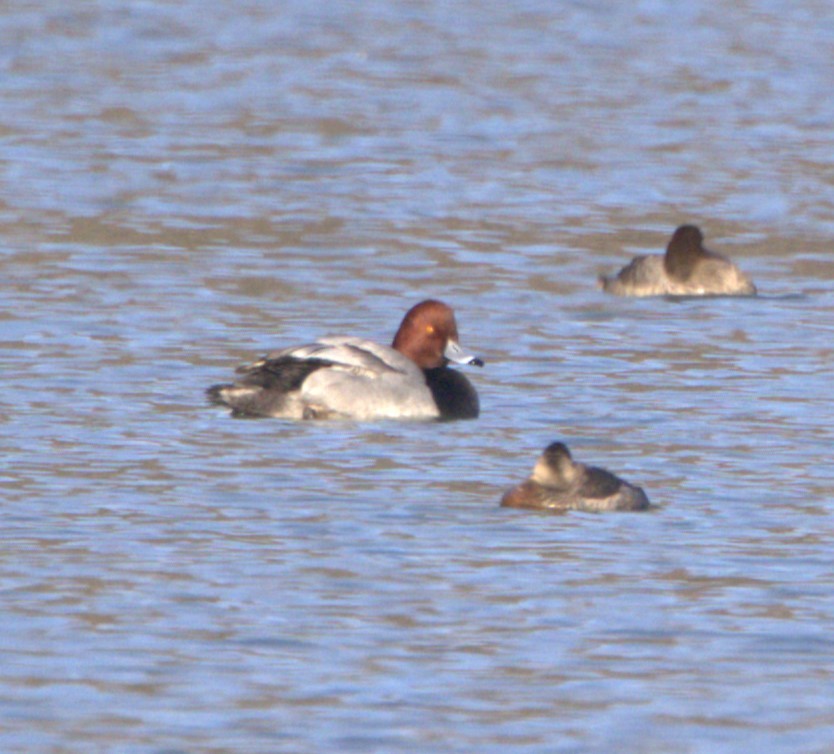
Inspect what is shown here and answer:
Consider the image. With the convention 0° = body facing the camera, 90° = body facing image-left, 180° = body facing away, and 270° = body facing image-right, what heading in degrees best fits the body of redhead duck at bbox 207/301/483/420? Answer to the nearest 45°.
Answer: approximately 270°

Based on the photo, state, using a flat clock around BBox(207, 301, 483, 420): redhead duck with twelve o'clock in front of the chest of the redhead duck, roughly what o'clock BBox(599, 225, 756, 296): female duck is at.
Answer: The female duck is roughly at 10 o'clock from the redhead duck.

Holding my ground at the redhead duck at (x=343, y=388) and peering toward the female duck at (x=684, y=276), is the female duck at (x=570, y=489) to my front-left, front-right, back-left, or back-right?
back-right

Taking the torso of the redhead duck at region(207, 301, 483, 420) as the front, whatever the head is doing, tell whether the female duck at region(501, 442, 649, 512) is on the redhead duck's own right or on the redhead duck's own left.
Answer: on the redhead duck's own right
